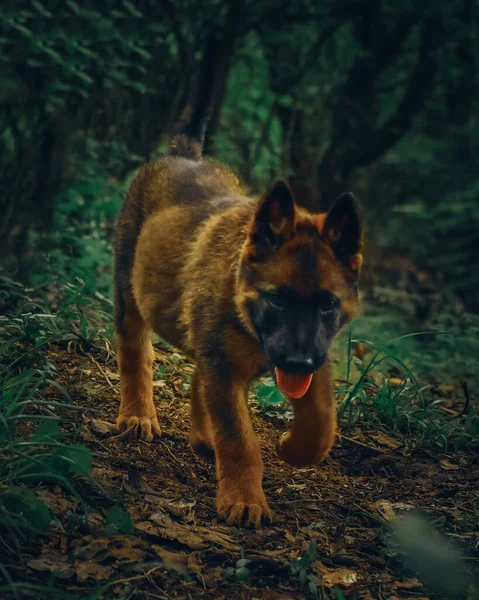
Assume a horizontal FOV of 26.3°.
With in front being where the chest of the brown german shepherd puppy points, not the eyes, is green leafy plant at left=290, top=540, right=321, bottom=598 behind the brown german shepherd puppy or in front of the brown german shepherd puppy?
in front

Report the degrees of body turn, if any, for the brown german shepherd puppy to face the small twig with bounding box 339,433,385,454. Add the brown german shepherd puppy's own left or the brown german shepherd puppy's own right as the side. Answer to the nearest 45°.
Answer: approximately 90° to the brown german shepherd puppy's own left

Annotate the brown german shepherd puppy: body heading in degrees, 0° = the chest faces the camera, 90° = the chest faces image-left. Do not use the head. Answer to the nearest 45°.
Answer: approximately 315°

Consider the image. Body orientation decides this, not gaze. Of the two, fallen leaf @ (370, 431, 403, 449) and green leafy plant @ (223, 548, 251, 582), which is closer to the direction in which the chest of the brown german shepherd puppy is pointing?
the green leafy plant

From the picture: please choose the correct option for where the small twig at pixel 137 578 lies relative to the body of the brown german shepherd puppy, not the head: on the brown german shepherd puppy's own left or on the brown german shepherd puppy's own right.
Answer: on the brown german shepherd puppy's own right

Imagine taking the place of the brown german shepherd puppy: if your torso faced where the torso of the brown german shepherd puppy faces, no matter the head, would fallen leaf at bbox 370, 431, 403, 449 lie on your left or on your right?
on your left

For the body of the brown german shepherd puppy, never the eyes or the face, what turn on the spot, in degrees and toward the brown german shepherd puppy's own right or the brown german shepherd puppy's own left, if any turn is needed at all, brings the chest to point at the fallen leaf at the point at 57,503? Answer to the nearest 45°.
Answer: approximately 90° to the brown german shepherd puppy's own right

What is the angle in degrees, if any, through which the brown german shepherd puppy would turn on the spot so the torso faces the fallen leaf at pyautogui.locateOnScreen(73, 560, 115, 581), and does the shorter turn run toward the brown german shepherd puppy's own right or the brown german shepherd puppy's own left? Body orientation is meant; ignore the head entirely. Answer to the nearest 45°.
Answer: approximately 45° to the brown german shepherd puppy's own right

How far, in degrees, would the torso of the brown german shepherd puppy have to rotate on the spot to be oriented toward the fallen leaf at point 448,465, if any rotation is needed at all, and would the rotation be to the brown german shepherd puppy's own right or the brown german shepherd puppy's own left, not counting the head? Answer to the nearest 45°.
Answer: approximately 90° to the brown german shepherd puppy's own left

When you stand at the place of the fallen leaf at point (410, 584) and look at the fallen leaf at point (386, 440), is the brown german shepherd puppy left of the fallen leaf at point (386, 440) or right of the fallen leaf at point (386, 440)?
left
